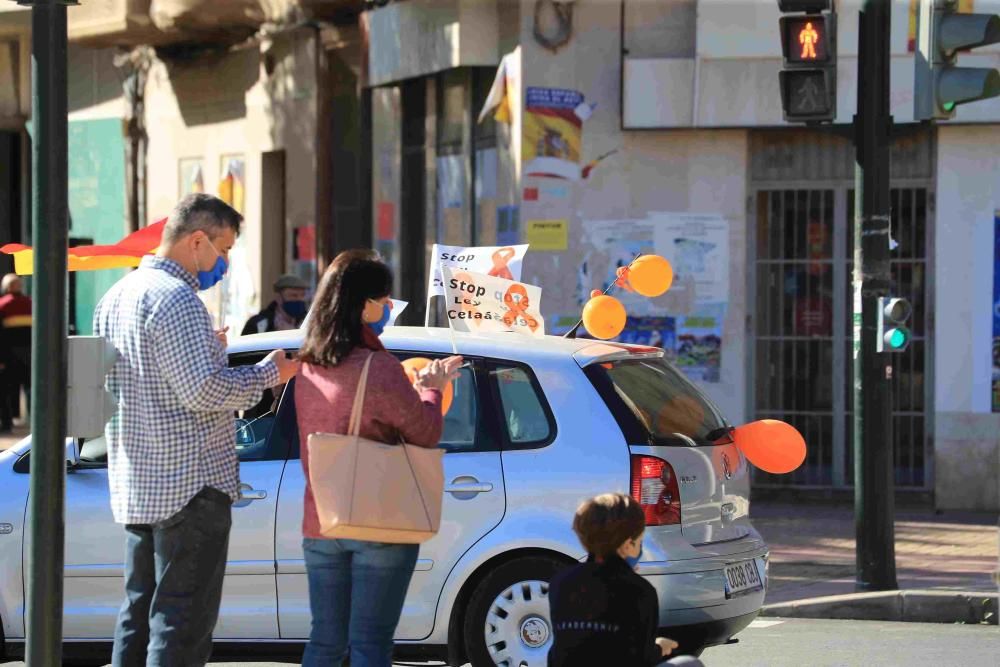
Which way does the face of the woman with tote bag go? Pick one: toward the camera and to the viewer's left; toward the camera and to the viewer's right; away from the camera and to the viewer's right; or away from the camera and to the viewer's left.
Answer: away from the camera and to the viewer's right

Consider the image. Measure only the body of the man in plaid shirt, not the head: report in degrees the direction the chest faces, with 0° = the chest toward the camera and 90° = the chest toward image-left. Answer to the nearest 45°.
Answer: approximately 225°

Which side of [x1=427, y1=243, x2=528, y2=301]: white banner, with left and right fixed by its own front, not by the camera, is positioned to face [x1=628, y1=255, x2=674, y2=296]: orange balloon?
left

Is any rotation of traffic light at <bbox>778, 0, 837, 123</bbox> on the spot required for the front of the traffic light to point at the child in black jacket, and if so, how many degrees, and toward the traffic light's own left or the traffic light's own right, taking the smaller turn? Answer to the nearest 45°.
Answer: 0° — it already faces them

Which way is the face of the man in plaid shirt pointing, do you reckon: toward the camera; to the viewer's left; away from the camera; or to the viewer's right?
to the viewer's right

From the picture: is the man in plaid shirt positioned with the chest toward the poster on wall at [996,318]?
yes

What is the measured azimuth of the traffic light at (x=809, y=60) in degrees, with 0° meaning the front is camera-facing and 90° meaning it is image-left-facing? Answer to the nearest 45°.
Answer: approximately 0°

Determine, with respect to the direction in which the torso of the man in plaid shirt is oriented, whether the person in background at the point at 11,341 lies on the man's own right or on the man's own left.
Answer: on the man's own left

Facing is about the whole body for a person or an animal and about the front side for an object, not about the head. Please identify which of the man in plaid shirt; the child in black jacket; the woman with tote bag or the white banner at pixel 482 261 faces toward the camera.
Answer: the white banner

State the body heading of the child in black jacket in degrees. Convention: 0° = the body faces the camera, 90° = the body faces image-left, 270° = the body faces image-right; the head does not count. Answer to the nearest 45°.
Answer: approximately 225°

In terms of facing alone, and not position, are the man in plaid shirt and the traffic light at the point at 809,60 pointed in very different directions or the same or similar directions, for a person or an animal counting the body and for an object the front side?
very different directions

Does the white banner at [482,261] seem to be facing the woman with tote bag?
yes
